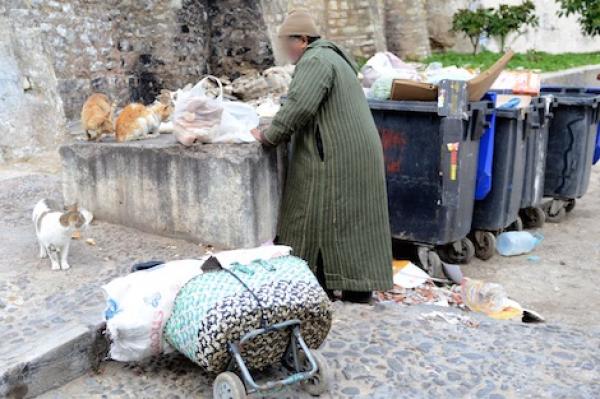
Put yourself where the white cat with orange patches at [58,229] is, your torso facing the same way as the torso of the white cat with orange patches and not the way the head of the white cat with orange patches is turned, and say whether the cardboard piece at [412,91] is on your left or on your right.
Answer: on your left

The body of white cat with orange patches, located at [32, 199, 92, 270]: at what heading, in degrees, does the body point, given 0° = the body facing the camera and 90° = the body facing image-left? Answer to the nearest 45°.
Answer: approximately 315°

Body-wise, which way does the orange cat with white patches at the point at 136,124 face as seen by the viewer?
to the viewer's right

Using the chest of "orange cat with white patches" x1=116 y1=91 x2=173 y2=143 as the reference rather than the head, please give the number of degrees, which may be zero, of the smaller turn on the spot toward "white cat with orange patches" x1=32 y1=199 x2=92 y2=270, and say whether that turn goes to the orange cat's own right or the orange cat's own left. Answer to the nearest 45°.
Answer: approximately 135° to the orange cat's own right

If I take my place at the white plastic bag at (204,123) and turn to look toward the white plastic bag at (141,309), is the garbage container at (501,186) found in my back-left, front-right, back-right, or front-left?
back-left
